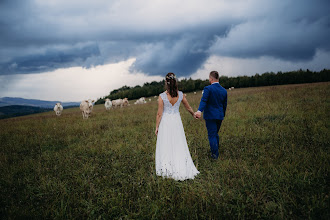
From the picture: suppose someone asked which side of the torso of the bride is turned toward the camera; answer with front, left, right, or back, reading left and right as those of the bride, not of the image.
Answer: back

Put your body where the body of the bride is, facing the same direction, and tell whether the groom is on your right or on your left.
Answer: on your right
